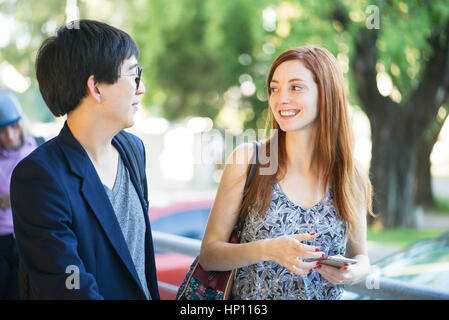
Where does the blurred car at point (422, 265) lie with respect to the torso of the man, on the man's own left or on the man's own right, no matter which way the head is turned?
on the man's own left

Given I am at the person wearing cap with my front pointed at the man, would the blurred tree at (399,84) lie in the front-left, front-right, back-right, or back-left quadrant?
back-left

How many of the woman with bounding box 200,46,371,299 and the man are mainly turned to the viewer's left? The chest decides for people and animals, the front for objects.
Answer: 0

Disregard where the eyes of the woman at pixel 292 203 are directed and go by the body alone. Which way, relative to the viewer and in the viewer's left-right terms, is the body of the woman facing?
facing the viewer

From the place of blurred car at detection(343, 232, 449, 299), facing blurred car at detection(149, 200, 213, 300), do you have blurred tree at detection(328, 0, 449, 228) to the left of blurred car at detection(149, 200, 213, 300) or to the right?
right

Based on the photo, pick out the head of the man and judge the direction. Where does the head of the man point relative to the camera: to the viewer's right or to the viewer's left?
to the viewer's right

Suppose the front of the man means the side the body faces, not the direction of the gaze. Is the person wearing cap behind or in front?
behind

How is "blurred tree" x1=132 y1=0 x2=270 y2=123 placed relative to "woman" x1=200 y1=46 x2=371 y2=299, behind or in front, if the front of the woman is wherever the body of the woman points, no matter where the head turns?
behind

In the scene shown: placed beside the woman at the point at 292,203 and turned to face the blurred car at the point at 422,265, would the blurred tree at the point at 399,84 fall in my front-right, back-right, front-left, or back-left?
front-left
